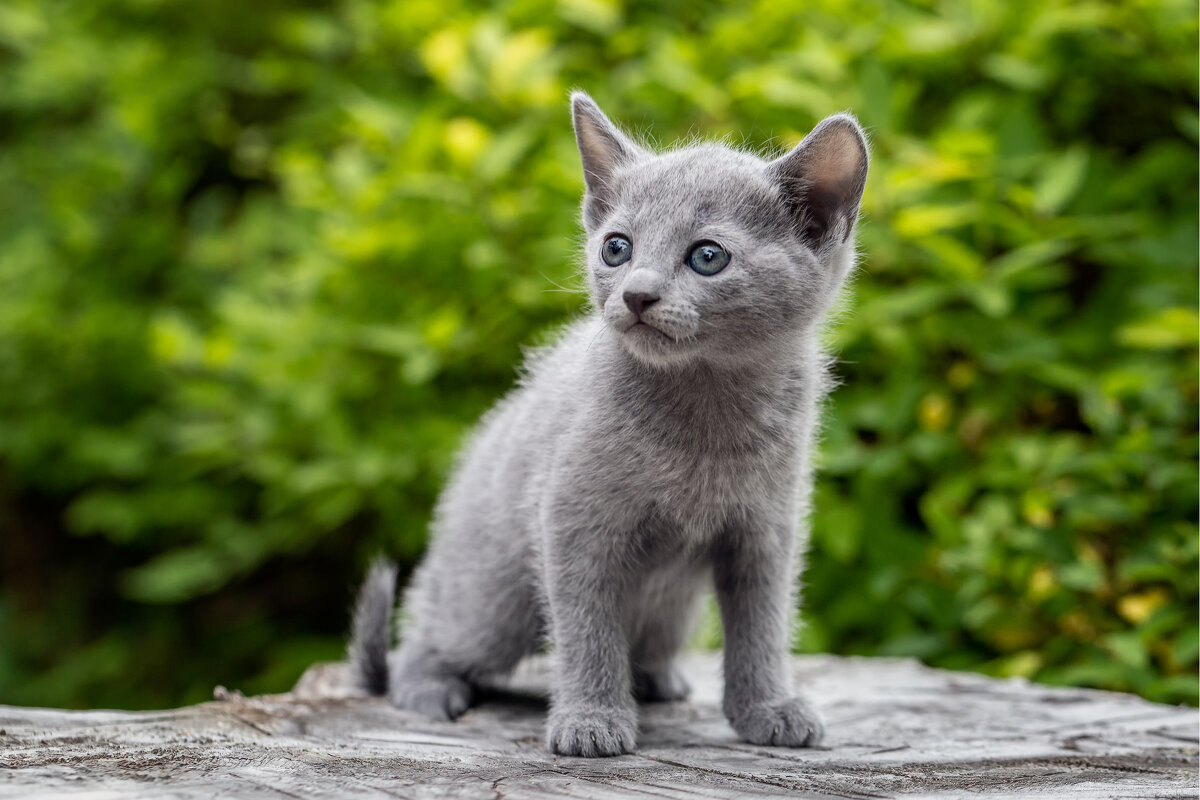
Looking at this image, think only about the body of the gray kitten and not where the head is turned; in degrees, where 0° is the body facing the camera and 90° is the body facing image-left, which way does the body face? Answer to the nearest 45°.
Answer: approximately 315°
